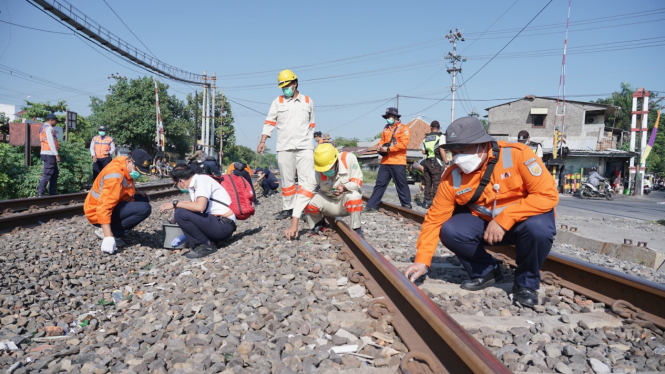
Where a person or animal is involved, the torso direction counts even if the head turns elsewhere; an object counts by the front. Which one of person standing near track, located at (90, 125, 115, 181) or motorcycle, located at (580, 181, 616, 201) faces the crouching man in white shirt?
the person standing near track

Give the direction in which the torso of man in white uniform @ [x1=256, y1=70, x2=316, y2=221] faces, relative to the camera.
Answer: toward the camera

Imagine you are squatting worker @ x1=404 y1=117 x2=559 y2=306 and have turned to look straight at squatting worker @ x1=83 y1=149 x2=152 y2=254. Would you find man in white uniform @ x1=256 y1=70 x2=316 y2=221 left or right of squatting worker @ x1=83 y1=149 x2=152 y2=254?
right

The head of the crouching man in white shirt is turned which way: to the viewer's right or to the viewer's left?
to the viewer's left

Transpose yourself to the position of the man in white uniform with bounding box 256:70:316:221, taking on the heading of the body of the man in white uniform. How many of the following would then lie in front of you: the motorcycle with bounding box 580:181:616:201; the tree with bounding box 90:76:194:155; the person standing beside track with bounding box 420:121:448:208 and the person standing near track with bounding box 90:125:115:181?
0

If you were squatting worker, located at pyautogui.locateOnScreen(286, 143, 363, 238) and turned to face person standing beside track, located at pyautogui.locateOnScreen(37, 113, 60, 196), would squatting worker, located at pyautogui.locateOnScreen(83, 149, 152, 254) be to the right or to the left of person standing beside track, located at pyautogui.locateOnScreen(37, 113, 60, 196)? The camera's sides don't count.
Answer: left

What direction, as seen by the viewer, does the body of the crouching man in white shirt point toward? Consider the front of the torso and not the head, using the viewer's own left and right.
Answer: facing to the left of the viewer

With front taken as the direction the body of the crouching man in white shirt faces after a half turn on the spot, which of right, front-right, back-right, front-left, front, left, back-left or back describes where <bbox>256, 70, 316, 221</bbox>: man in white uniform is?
front-left

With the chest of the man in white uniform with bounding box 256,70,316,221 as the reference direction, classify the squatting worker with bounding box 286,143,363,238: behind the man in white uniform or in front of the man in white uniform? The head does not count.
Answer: in front

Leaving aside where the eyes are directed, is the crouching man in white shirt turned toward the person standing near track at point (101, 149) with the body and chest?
no

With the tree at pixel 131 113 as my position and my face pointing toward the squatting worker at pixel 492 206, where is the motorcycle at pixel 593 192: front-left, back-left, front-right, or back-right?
front-left

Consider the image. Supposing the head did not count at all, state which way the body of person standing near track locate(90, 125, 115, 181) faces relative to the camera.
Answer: toward the camera

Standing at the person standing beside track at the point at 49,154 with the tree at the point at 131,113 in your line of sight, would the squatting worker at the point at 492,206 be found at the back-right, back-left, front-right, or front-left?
back-right

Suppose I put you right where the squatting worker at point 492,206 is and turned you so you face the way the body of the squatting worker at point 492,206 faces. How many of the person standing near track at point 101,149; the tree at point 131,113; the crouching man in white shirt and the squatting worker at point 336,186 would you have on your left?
0

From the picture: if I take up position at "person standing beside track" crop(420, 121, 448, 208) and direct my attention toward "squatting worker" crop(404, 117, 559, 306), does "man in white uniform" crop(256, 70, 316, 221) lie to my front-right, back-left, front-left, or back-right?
front-right
